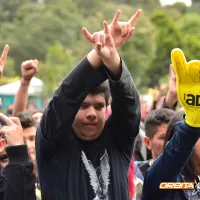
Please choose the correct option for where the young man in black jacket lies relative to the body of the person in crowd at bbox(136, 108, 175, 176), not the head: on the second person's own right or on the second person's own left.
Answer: on the second person's own right

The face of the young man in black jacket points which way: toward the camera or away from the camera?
toward the camera

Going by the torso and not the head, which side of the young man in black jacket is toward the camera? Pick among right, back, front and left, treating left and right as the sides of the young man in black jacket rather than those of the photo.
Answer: front

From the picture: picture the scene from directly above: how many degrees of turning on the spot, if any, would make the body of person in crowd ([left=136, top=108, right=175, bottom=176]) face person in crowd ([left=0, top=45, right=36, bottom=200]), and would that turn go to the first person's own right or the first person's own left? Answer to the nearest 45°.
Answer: approximately 90° to the first person's own right

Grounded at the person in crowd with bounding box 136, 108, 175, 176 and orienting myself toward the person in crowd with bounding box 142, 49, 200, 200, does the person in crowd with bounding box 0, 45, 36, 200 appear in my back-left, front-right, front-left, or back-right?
front-right

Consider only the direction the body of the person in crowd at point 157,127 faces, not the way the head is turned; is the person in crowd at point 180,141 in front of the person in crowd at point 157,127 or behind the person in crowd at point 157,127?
in front

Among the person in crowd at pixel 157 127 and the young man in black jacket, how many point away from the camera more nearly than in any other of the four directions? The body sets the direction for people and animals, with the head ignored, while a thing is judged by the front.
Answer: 0

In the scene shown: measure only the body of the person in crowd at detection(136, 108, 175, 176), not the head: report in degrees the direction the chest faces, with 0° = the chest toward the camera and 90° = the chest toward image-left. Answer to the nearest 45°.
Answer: approximately 315°

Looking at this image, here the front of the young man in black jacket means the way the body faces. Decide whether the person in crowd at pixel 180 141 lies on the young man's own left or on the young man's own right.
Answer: on the young man's own left
